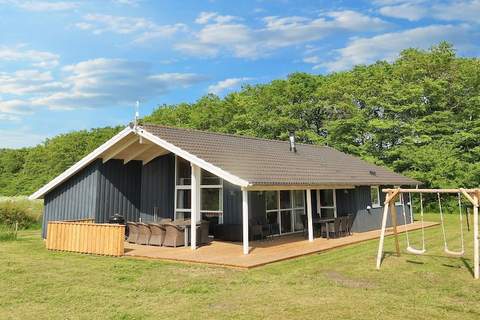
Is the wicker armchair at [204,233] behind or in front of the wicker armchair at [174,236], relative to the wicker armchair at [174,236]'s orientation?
in front

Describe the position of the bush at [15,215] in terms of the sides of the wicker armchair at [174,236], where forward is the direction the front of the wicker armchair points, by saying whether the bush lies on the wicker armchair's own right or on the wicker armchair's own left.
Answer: on the wicker armchair's own left

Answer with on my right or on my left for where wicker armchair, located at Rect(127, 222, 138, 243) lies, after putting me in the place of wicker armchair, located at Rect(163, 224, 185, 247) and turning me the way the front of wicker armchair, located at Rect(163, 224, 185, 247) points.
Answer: on my left

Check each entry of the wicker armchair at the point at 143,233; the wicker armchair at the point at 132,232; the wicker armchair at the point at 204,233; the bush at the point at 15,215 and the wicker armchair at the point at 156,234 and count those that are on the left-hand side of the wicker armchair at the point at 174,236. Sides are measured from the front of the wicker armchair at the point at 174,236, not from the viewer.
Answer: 4

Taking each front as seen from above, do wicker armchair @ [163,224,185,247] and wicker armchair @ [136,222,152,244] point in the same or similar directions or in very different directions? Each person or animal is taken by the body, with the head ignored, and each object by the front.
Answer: same or similar directions

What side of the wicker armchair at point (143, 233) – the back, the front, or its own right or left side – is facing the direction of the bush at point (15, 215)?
left

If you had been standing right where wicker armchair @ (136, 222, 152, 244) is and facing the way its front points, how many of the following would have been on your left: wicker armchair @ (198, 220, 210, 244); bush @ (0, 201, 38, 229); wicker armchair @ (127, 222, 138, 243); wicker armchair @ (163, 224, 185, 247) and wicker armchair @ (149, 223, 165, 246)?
2

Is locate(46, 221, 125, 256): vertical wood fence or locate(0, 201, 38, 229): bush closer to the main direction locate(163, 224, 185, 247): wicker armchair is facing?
the bush

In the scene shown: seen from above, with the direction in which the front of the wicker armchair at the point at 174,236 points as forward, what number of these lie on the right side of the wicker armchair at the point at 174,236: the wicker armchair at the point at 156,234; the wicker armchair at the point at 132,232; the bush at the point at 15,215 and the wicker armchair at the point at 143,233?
0

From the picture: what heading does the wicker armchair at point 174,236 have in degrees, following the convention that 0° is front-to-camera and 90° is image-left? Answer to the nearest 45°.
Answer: approximately 225°

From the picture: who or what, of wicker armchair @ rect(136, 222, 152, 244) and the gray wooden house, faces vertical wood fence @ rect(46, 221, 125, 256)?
the gray wooden house

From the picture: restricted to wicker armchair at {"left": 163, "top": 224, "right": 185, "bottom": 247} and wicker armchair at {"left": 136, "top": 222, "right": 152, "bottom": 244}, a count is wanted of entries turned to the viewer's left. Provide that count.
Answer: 0

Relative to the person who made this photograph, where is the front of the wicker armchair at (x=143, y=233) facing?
facing away from the viewer and to the right of the viewer
